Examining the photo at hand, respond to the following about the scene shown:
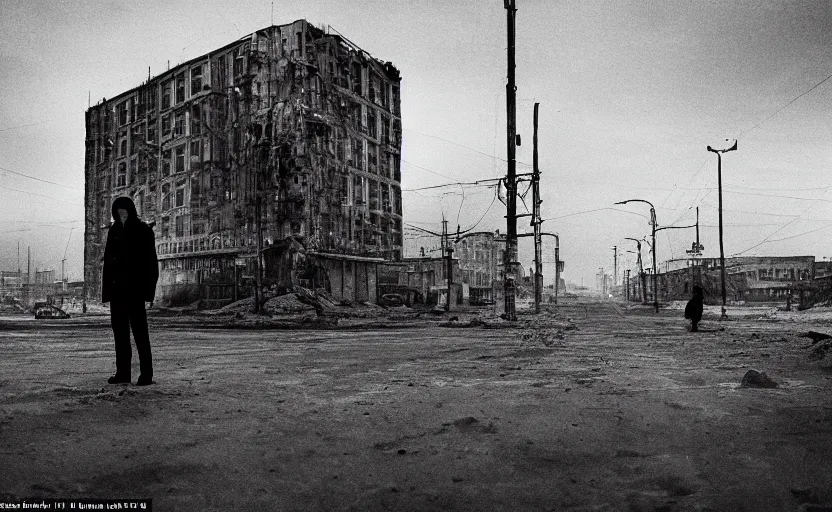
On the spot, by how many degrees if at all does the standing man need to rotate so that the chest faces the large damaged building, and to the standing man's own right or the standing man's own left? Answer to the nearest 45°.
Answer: approximately 135° to the standing man's own right

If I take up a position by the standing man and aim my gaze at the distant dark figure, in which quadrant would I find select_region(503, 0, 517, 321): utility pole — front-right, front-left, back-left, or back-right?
front-left

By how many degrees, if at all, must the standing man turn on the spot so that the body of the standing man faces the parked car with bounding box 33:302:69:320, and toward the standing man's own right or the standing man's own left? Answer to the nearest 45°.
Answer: approximately 135° to the standing man's own right

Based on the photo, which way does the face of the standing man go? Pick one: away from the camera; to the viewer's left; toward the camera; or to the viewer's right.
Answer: toward the camera

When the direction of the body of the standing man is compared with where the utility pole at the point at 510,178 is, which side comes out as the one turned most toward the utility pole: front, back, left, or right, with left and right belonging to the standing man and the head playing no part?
back

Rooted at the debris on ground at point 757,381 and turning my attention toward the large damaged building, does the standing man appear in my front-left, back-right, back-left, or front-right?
front-left

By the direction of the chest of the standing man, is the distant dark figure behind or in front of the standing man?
behind

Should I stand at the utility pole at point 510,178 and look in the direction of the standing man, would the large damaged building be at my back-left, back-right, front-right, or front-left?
back-right

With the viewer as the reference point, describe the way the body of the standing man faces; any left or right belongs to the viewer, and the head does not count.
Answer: facing the viewer and to the left of the viewer
